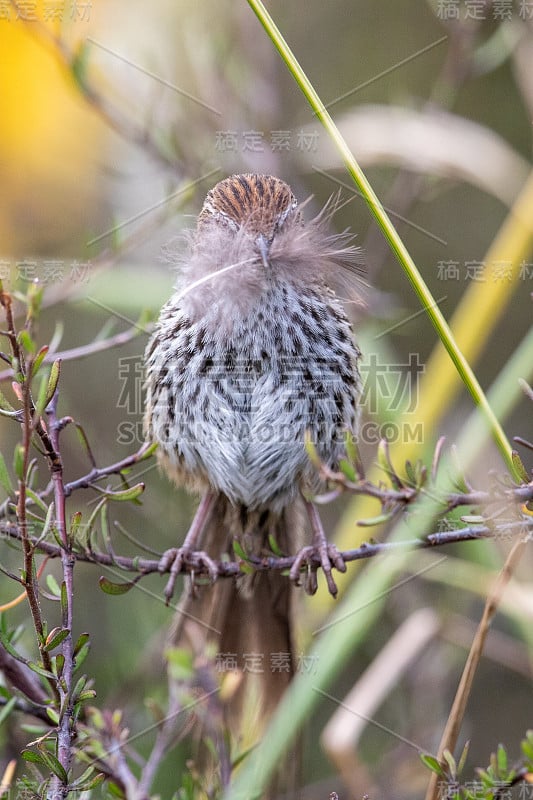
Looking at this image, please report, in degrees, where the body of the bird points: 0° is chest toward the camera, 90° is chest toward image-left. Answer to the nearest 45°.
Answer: approximately 0°
